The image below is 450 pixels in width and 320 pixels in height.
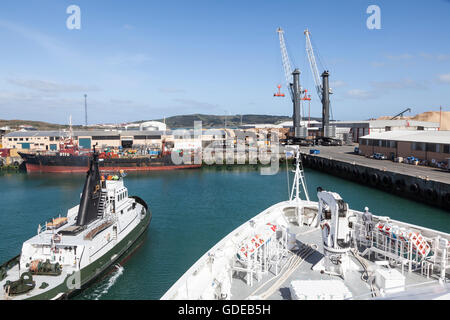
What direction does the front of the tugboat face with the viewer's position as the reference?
facing away from the viewer and to the right of the viewer

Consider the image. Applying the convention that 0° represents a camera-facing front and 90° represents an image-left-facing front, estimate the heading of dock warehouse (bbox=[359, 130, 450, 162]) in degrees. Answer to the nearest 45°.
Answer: approximately 45°

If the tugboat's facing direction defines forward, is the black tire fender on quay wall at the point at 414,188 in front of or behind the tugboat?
in front

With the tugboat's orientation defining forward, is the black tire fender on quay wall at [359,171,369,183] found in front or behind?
in front
